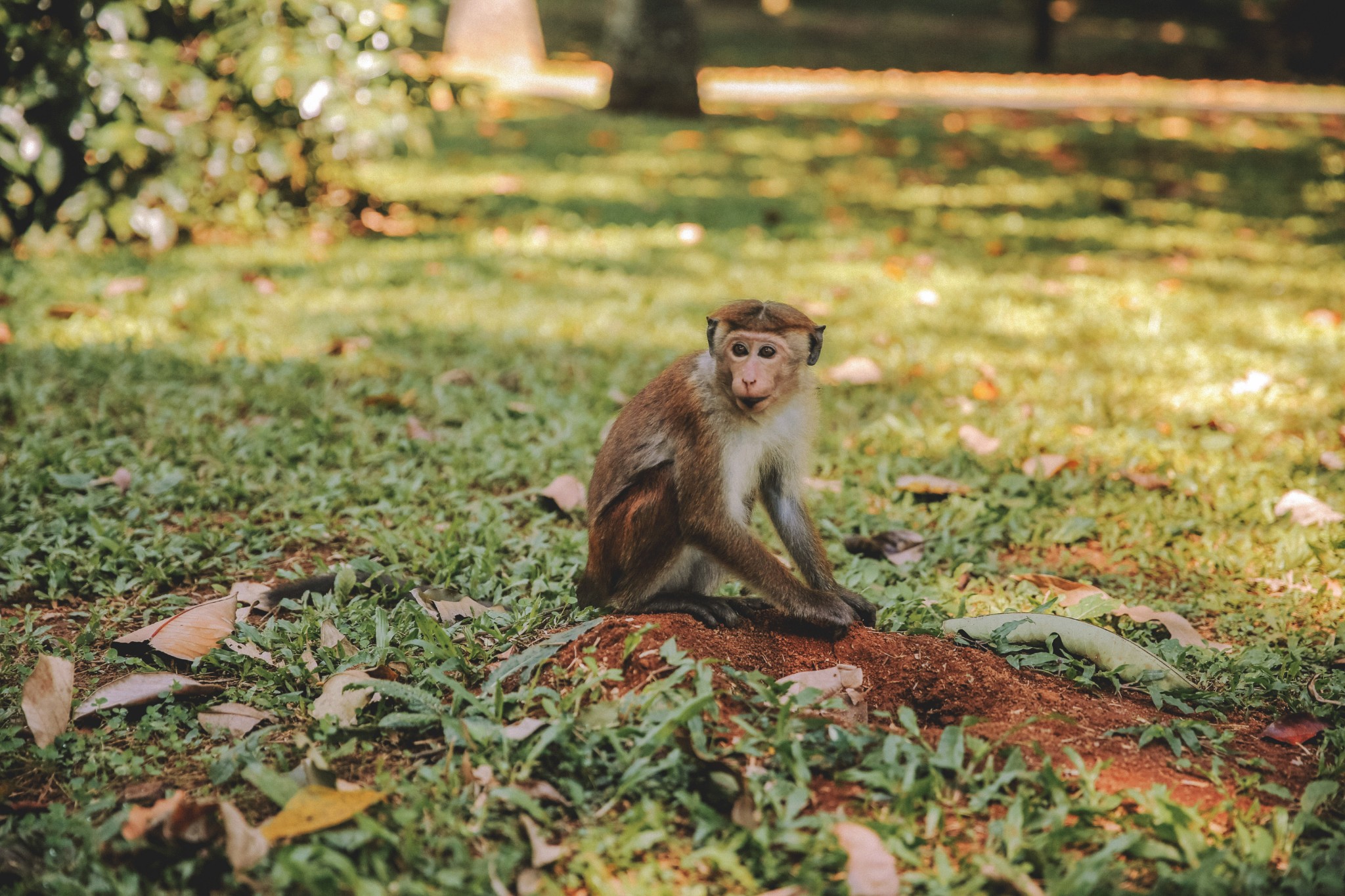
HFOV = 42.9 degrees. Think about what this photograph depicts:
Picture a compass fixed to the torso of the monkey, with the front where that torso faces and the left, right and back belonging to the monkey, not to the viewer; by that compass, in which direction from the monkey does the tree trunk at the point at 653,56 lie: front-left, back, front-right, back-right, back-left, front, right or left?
back-left

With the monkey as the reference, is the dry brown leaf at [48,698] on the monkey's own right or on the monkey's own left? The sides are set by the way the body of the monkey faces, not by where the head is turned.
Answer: on the monkey's own right

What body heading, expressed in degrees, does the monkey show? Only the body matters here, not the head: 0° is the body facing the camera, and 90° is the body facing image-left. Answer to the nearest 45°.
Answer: approximately 315°

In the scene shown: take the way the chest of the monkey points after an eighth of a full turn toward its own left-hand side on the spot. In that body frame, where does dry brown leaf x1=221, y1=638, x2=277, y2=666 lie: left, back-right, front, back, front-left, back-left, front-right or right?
back

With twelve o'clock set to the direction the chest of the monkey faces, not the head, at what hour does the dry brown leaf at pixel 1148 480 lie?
The dry brown leaf is roughly at 9 o'clock from the monkey.

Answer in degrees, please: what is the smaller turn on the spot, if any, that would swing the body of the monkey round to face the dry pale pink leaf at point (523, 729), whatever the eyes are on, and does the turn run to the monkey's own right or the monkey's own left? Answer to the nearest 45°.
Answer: approximately 90° to the monkey's own right

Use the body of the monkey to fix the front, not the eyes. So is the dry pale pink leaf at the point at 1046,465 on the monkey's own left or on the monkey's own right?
on the monkey's own left

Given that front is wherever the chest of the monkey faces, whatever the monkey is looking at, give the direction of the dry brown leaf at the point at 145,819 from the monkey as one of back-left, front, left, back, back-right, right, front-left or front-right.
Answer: right

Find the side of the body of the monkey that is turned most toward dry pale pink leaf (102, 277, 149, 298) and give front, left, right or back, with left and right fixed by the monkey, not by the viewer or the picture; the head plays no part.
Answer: back

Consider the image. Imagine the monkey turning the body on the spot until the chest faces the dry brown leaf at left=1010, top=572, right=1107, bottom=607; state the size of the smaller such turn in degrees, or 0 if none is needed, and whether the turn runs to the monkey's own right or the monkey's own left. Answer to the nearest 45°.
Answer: approximately 90° to the monkey's own left
